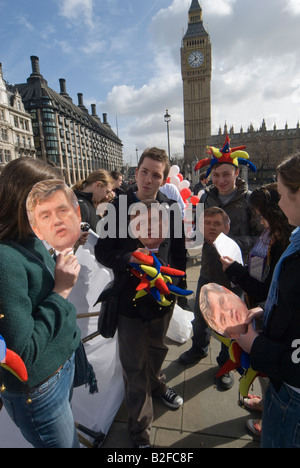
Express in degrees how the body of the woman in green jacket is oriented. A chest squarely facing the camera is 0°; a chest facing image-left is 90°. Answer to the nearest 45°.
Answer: approximately 270°

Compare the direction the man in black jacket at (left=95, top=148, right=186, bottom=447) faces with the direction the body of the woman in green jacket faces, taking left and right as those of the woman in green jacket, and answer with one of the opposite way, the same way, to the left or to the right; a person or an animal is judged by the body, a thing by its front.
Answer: to the right

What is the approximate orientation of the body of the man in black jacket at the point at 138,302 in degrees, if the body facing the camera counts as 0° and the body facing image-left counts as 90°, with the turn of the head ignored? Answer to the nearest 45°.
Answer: approximately 0°

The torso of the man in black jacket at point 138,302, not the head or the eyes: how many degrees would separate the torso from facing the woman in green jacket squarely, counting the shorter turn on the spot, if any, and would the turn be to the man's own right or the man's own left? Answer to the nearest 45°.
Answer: approximately 45° to the man's own right

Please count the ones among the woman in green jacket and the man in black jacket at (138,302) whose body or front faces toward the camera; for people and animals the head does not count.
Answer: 1

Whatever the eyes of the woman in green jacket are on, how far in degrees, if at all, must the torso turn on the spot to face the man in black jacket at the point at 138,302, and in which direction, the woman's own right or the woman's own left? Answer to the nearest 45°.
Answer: approximately 45° to the woman's own left
